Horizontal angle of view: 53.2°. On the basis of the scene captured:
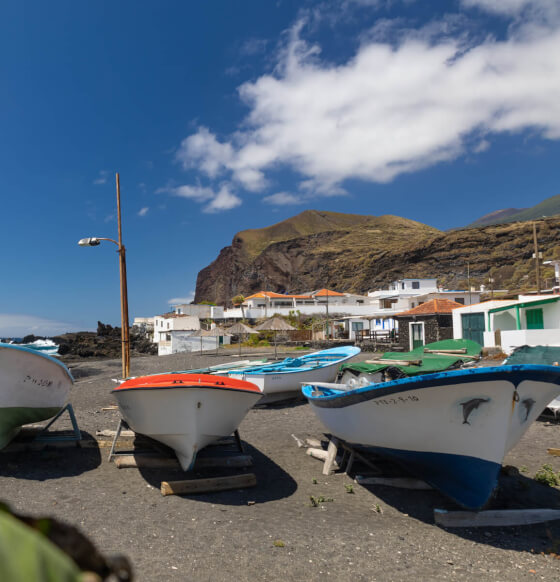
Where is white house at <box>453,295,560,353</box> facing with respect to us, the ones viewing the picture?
facing the viewer and to the left of the viewer

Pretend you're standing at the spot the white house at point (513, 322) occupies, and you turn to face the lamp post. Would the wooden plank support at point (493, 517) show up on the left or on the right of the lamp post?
left

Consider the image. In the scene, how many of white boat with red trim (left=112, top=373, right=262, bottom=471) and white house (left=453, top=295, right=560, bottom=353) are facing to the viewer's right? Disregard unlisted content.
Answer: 0

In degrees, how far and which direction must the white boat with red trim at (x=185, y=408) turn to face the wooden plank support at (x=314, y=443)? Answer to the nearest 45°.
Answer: approximately 135° to its left

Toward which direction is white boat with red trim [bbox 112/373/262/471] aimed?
toward the camera

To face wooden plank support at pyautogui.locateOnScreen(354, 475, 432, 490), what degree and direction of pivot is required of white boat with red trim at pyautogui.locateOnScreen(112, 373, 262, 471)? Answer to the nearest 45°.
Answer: approximately 90° to its left

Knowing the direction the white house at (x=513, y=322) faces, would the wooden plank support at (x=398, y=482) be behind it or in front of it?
in front
